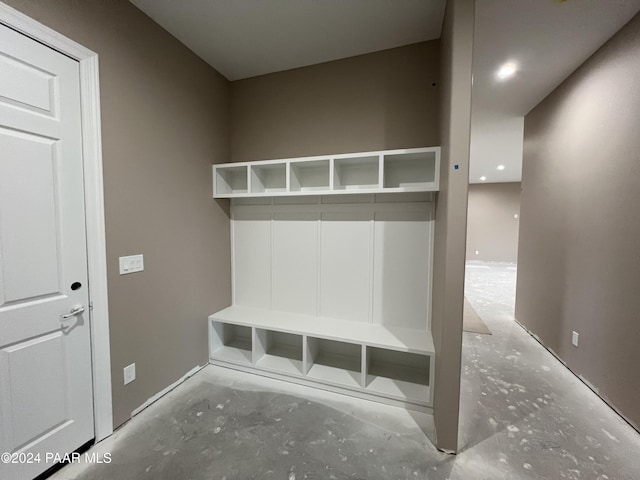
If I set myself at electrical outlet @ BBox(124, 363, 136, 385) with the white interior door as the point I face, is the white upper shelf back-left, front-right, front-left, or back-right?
back-left

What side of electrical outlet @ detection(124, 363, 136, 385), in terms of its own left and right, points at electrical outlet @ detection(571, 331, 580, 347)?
front

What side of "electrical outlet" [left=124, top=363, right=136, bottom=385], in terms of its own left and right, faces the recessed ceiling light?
front

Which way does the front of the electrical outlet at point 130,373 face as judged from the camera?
facing the viewer and to the right of the viewer
